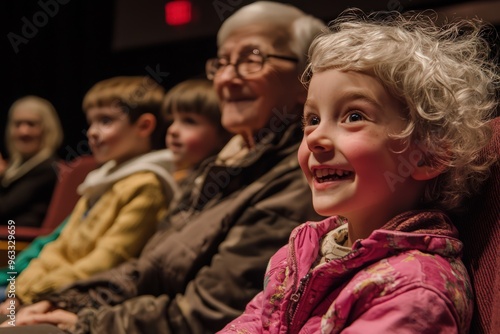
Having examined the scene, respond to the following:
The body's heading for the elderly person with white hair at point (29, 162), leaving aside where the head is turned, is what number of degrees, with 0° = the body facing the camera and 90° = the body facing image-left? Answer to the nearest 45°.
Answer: approximately 45°

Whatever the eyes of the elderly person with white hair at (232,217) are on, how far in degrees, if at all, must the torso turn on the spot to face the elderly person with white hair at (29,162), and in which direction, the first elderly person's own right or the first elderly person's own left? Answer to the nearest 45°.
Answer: approximately 135° to the first elderly person's own right

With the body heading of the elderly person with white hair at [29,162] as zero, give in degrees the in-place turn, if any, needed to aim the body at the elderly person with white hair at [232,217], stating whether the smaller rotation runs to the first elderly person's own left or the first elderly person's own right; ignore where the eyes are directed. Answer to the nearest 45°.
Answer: approximately 45° to the first elderly person's own left
